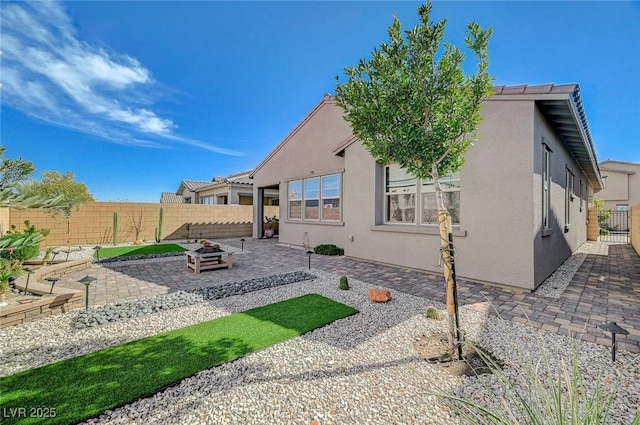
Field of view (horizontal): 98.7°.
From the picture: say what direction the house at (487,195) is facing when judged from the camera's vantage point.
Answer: facing away from the viewer and to the right of the viewer

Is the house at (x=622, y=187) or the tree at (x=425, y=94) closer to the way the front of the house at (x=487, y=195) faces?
the house

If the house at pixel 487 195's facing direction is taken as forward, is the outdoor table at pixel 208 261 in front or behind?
behind

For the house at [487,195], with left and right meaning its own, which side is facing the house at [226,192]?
left

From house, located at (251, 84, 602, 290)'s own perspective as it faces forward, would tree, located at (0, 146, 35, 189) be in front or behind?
behind

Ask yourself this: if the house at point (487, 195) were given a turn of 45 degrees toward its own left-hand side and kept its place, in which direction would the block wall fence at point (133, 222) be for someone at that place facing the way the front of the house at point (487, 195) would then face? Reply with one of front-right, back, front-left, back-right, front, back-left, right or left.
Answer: left
